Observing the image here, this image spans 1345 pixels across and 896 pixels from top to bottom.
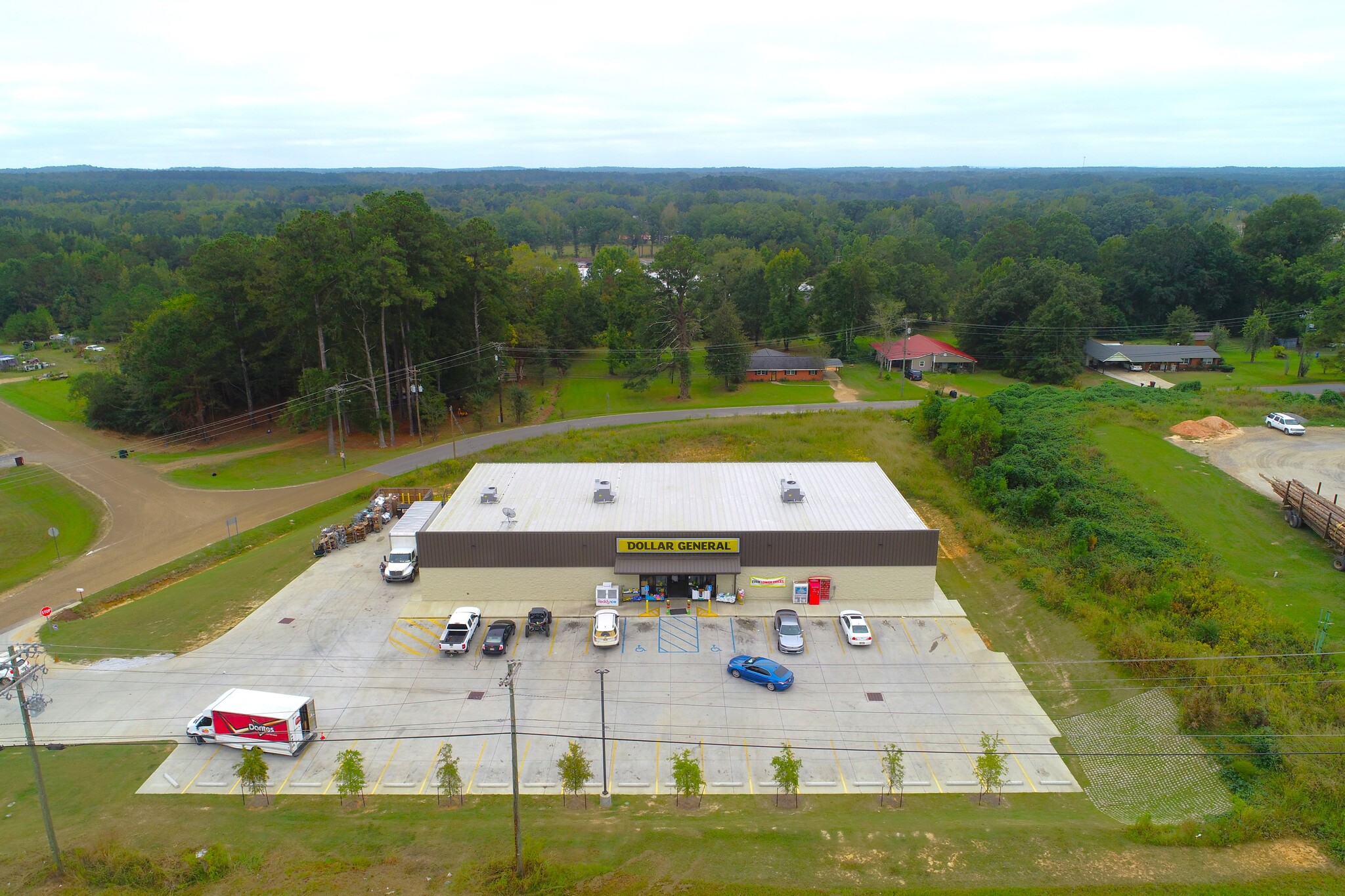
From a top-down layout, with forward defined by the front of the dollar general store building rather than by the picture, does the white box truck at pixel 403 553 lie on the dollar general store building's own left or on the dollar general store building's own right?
on the dollar general store building's own right

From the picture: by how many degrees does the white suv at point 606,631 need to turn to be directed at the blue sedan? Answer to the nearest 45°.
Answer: approximately 135° to its right

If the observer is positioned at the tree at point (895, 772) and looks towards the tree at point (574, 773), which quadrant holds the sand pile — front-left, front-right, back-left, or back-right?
back-right

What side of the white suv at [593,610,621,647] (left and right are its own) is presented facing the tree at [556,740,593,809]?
back

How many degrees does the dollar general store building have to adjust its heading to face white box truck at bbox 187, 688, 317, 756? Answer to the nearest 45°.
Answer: approximately 45° to its right

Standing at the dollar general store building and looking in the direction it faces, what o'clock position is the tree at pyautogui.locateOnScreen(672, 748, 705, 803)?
The tree is roughly at 12 o'clock from the dollar general store building.

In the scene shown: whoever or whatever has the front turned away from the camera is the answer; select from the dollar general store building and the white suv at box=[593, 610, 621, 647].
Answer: the white suv

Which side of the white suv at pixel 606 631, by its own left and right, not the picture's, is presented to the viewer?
back

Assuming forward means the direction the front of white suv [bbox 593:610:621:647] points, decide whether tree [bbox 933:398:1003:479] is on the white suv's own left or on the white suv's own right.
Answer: on the white suv's own right

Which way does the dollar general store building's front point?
toward the camera

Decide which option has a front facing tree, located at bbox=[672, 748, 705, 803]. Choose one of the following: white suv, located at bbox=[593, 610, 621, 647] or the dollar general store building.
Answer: the dollar general store building

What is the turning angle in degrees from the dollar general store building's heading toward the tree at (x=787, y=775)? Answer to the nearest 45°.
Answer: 0° — it already faces it

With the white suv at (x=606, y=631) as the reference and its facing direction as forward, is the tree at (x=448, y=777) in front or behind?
behind

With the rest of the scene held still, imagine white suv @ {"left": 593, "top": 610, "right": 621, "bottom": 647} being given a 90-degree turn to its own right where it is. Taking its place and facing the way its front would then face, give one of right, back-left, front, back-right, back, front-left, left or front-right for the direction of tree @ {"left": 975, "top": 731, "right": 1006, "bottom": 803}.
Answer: front-right

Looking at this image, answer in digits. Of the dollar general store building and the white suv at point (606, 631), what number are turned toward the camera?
1

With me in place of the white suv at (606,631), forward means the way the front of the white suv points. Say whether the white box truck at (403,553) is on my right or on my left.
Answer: on my left
